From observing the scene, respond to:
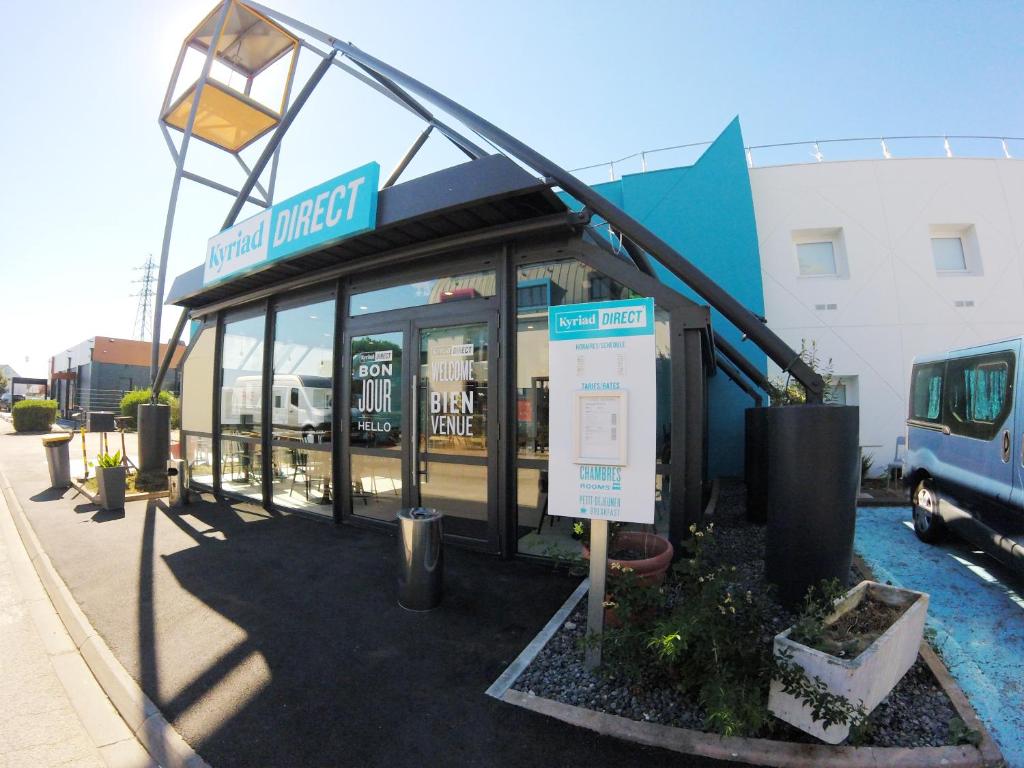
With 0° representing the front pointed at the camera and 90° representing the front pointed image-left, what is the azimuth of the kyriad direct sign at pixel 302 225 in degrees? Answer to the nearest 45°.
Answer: approximately 45°

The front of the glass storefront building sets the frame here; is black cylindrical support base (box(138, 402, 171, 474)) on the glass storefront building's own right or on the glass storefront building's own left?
on the glass storefront building's own right

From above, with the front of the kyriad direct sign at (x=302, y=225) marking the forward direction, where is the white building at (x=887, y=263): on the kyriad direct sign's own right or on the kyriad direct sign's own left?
on the kyriad direct sign's own left

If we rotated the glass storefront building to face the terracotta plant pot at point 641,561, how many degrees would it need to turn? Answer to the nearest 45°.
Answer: approximately 90° to its left

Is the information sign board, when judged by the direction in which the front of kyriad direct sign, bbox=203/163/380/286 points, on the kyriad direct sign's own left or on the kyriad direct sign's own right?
on the kyriad direct sign's own left

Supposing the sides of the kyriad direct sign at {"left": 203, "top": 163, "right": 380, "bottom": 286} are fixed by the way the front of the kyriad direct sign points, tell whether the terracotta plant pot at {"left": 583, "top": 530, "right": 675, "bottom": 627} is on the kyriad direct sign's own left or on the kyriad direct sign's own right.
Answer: on the kyriad direct sign's own left

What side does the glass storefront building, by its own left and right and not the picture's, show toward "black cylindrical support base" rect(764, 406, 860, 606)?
left
